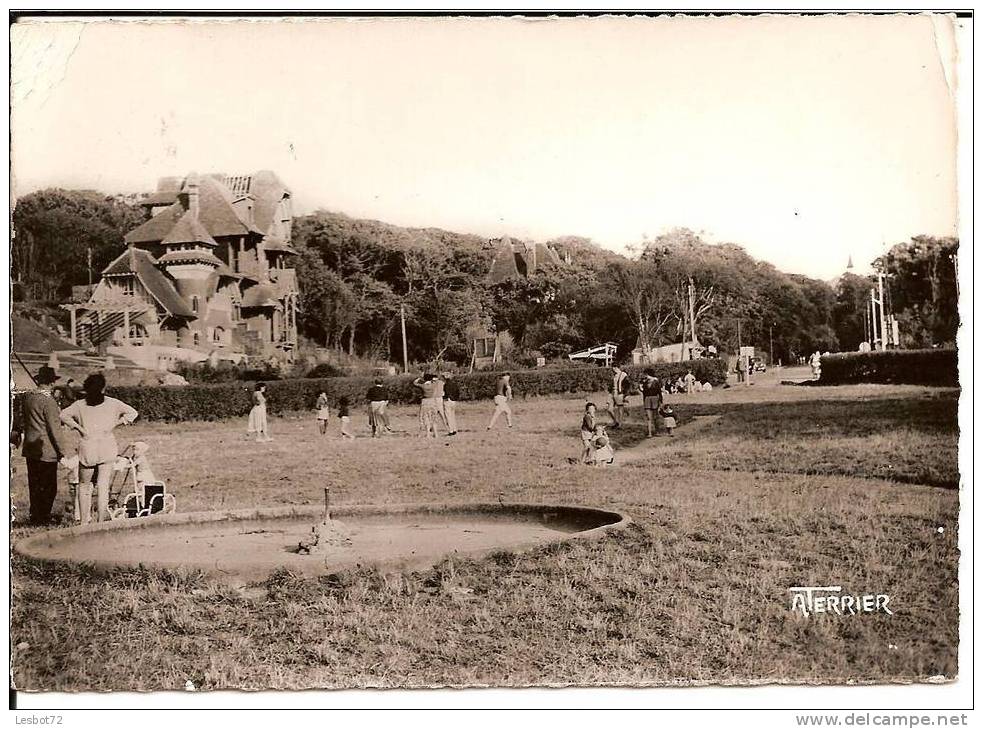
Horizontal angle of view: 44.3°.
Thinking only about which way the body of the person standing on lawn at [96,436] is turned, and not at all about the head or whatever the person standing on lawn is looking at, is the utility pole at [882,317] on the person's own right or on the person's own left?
on the person's own right

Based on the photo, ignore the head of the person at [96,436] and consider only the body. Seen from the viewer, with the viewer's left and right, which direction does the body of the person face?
facing away from the viewer

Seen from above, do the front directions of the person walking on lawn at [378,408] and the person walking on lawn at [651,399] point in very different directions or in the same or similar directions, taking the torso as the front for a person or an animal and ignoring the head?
same or similar directions
